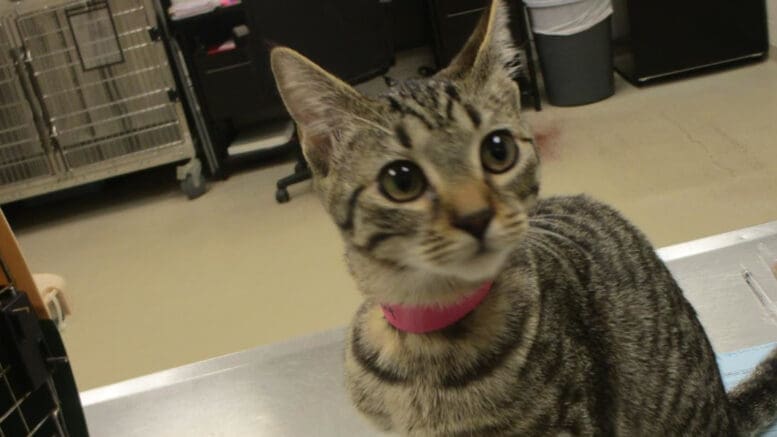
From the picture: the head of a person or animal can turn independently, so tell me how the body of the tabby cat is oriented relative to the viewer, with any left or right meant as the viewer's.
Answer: facing the viewer and to the left of the viewer

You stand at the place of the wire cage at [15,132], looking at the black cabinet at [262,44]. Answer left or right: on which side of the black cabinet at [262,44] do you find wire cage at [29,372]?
right

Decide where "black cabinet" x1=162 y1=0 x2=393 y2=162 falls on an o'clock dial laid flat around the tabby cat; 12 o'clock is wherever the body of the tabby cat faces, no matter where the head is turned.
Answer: The black cabinet is roughly at 4 o'clock from the tabby cat.

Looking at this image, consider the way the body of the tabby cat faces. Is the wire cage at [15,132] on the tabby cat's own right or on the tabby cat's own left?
on the tabby cat's own right

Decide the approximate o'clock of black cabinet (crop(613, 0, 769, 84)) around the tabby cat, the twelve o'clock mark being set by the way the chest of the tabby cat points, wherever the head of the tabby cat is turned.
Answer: The black cabinet is roughly at 5 o'clock from the tabby cat.

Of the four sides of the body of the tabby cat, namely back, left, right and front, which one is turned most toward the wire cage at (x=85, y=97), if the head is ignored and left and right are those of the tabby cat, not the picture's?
right

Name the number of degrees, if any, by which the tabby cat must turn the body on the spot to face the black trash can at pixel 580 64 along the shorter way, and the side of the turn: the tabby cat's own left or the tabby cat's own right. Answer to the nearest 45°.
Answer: approximately 135° to the tabby cat's own right
